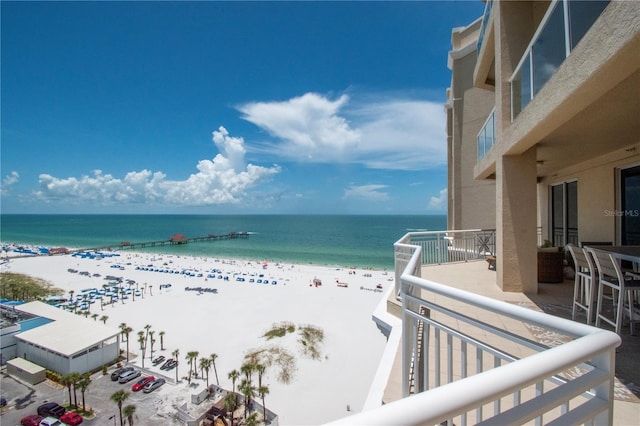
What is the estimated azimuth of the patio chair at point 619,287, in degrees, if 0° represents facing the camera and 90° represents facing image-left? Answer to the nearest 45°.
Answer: approximately 225°

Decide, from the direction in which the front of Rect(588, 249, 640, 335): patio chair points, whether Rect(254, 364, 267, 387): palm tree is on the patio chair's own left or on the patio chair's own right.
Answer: on the patio chair's own left

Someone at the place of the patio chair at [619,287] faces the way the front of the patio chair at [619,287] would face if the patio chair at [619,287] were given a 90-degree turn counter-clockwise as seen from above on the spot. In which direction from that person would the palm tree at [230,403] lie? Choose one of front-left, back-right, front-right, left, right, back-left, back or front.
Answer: front-left

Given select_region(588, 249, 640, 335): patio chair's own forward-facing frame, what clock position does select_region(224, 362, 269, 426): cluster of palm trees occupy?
The cluster of palm trees is roughly at 8 o'clock from the patio chair.

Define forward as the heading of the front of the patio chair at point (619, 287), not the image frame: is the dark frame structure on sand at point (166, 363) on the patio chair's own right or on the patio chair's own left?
on the patio chair's own left

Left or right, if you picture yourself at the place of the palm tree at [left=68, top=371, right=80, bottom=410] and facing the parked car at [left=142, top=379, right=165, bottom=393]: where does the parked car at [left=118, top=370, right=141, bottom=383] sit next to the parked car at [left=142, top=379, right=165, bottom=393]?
left

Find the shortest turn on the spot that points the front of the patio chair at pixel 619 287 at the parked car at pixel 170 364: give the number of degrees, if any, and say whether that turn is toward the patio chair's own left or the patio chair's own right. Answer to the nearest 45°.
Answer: approximately 135° to the patio chair's own left
